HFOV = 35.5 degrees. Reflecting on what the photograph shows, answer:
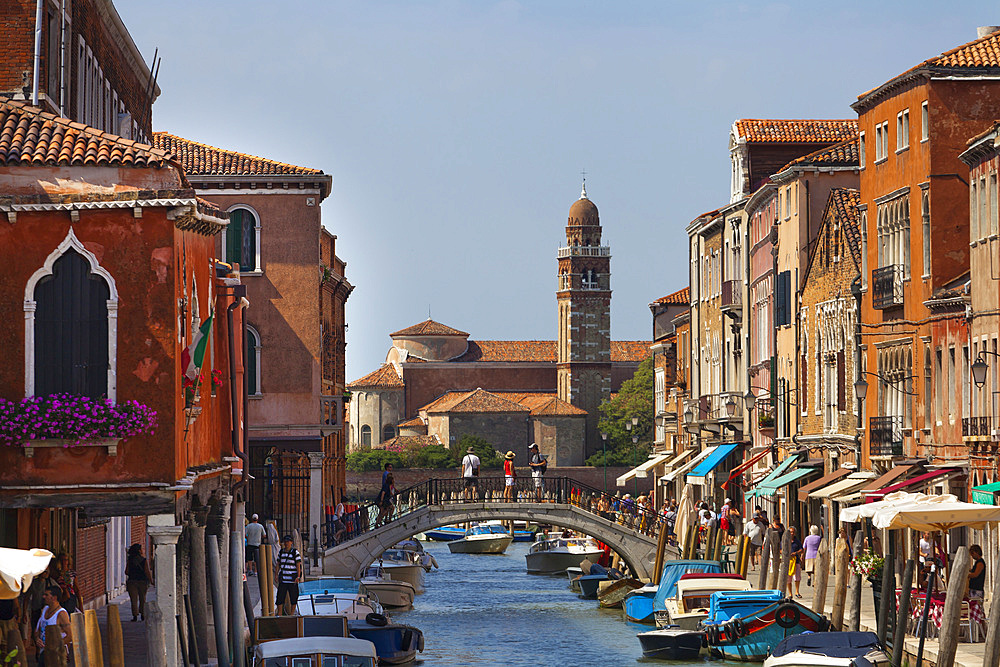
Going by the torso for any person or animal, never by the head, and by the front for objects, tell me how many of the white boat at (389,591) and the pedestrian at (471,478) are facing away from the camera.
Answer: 1

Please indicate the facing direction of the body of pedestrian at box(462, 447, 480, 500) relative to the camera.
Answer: away from the camera

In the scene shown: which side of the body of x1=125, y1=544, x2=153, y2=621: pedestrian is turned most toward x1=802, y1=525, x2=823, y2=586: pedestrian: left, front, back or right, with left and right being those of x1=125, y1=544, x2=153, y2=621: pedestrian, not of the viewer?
right

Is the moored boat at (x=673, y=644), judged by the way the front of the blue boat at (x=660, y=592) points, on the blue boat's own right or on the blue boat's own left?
on the blue boat's own left

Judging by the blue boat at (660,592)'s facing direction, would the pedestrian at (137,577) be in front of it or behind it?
in front

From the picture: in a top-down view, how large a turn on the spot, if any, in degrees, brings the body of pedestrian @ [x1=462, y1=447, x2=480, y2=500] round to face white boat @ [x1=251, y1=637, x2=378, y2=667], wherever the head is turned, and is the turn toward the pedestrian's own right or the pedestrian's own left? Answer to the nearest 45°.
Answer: approximately 180°

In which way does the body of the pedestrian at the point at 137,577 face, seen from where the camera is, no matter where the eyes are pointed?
away from the camera
